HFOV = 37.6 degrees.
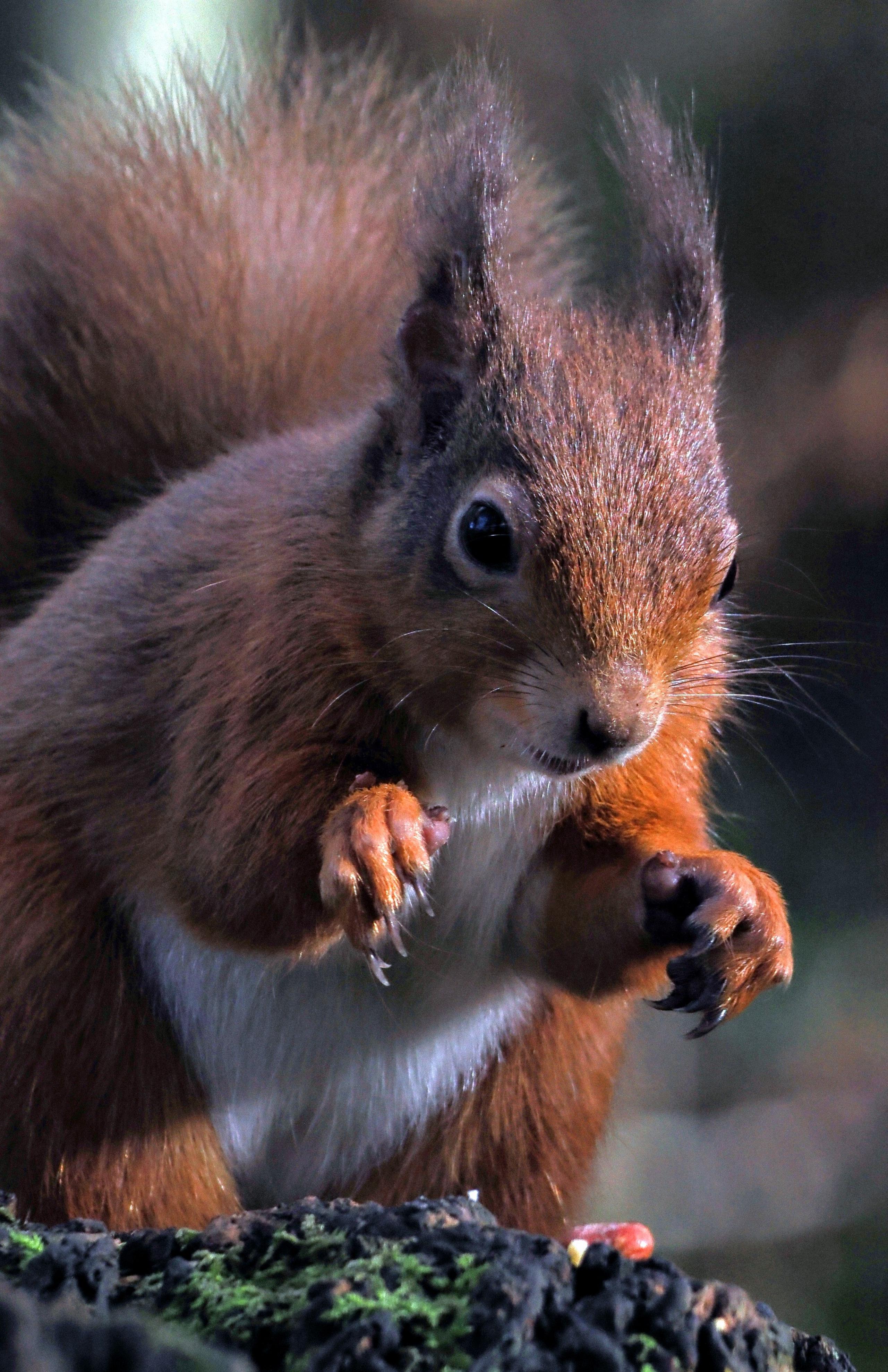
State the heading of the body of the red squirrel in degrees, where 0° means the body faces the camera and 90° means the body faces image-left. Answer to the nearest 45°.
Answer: approximately 315°
